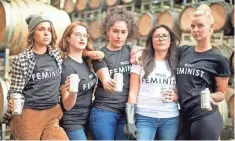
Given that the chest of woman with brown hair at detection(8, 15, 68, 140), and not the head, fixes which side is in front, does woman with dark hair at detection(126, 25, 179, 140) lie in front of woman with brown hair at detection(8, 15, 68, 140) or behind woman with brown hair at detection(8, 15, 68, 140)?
in front

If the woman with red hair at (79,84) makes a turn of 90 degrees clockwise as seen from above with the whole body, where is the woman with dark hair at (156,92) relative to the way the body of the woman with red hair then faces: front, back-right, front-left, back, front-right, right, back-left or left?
back-left

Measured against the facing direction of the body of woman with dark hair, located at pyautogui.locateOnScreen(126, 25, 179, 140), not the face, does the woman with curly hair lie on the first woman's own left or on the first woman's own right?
on the first woman's own right

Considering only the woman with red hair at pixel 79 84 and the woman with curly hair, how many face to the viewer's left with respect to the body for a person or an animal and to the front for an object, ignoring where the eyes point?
0

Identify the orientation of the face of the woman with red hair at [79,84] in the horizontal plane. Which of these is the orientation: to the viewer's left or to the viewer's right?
to the viewer's right

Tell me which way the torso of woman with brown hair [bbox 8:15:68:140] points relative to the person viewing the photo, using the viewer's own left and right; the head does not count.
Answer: facing the viewer and to the right of the viewer

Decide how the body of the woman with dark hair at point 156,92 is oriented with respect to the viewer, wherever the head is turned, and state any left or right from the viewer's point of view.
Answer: facing the viewer

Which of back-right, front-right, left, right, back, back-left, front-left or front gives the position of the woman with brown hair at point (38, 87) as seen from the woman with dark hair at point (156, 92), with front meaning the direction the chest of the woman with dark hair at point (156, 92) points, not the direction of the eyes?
right

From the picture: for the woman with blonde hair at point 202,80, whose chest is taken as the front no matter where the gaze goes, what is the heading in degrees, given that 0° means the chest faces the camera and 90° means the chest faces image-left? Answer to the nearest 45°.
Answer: approximately 45°

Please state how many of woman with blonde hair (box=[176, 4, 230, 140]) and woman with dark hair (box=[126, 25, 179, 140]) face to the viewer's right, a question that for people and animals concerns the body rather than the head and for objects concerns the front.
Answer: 0

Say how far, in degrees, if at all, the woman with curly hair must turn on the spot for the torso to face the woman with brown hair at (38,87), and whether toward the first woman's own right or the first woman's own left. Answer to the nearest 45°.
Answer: approximately 135° to the first woman's own right

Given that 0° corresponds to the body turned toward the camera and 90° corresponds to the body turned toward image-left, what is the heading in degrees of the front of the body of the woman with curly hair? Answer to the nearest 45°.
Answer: approximately 315°
